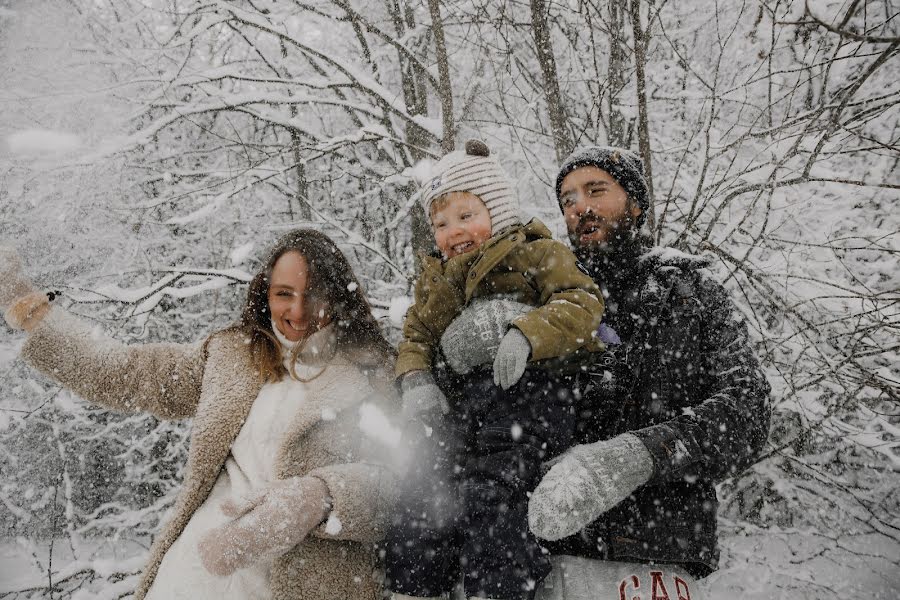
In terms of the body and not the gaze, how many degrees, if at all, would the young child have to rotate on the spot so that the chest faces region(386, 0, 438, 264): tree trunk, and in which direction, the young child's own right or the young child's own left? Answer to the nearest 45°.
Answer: approximately 135° to the young child's own right

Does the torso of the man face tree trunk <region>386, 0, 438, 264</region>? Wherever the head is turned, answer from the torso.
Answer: no

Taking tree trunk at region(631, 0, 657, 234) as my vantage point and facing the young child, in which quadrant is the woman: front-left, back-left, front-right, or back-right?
front-right

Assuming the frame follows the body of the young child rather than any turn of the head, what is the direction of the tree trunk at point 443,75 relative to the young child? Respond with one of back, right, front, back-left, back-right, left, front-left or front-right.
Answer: back-right

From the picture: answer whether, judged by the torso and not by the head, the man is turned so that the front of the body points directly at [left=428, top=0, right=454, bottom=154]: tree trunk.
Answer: no

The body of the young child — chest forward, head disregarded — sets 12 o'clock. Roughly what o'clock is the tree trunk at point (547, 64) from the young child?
The tree trunk is roughly at 5 o'clock from the young child.

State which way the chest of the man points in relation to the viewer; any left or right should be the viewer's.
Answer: facing the viewer and to the left of the viewer

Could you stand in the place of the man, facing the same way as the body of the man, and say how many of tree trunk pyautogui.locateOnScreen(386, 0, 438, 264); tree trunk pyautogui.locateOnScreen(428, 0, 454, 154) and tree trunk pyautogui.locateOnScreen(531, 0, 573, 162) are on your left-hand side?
0

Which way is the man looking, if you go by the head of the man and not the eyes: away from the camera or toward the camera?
toward the camera
